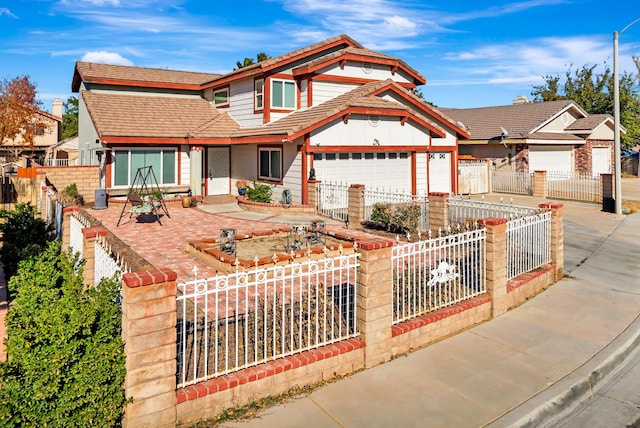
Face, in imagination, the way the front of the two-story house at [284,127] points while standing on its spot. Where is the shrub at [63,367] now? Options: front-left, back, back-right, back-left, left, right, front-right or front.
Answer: front

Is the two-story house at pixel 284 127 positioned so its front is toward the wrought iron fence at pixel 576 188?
no

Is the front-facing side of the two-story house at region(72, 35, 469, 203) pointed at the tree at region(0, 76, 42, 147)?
no

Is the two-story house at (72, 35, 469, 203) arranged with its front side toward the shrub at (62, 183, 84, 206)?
no

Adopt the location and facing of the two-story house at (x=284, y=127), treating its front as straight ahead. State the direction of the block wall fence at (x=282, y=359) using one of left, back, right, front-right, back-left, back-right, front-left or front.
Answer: front

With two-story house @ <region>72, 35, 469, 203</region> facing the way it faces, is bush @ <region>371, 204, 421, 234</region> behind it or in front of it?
in front

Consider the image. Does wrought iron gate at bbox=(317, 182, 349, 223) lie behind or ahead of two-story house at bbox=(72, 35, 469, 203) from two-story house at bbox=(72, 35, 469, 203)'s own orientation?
ahead

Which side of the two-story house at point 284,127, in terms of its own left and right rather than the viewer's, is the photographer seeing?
front
